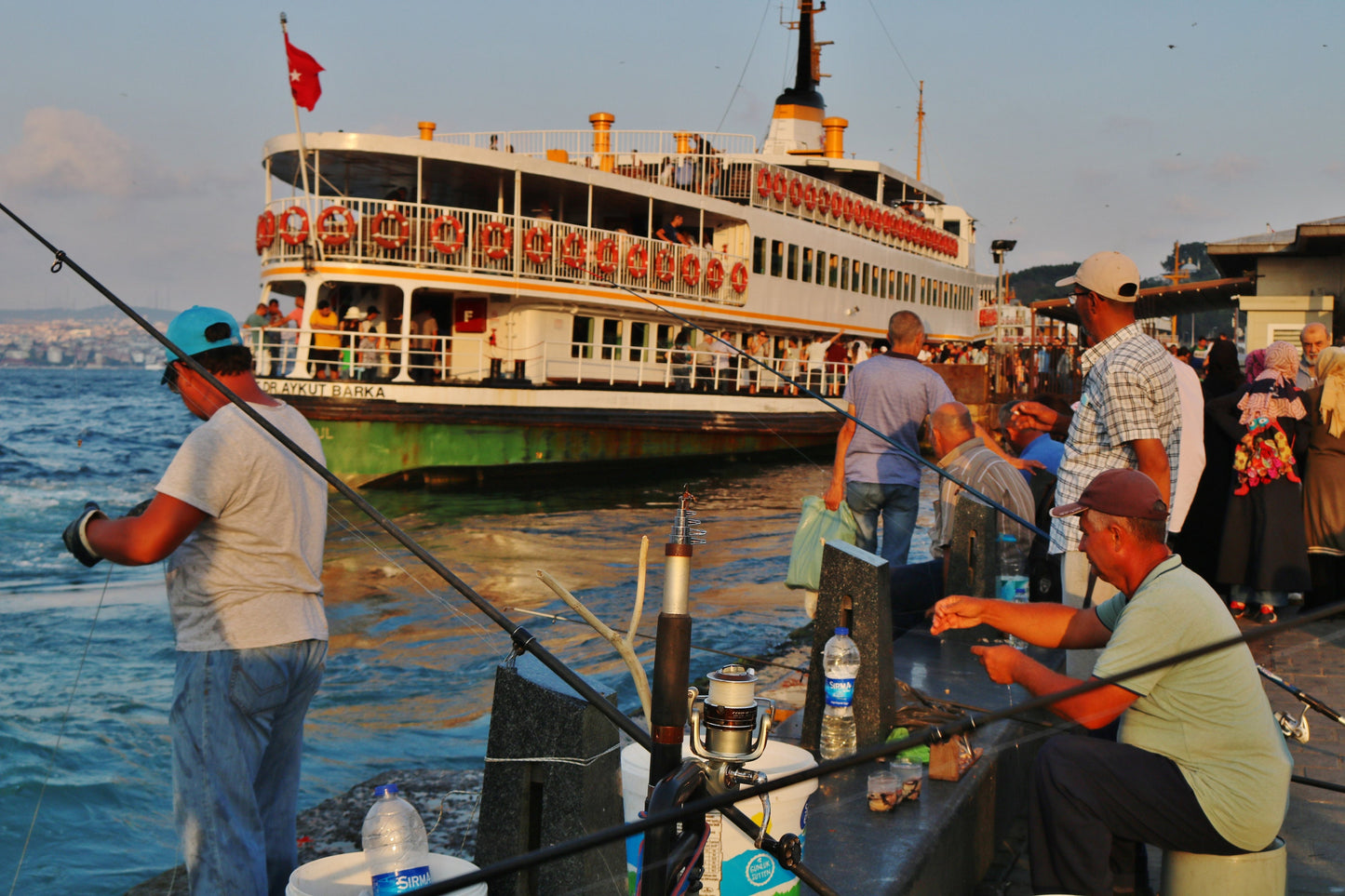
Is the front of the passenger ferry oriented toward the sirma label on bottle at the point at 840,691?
no

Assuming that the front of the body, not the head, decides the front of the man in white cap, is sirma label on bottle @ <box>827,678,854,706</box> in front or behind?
in front

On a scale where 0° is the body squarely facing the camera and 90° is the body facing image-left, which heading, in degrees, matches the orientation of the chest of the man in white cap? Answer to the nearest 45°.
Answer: approximately 90°

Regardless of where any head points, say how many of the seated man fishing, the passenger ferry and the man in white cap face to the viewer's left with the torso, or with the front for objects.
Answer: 2

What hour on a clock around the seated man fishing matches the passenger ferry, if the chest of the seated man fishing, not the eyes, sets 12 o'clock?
The passenger ferry is roughly at 2 o'clock from the seated man fishing.

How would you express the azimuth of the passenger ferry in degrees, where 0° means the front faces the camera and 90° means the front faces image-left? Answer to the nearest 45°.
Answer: approximately 225°

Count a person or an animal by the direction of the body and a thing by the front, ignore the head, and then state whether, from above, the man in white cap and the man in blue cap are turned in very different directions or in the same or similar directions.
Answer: same or similar directions

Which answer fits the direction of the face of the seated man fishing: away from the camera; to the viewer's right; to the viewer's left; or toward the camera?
to the viewer's left

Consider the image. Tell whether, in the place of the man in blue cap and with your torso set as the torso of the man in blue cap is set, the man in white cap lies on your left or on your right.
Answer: on your right

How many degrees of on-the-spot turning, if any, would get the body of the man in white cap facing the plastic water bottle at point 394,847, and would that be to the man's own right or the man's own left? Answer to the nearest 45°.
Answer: approximately 45° to the man's own left

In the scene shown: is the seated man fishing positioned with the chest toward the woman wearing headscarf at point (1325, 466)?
no

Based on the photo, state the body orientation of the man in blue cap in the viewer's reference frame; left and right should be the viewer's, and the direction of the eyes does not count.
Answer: facing away from the viewer and to the left of the viewer

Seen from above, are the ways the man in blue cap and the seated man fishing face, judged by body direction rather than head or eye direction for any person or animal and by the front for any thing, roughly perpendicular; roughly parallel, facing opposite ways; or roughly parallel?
roughly parallel

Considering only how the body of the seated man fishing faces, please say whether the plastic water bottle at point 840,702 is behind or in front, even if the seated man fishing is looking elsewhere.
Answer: in front

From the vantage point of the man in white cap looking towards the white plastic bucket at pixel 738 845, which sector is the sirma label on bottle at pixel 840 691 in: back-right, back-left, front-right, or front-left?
front-right

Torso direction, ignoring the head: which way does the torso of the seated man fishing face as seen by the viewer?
to the viewer's left

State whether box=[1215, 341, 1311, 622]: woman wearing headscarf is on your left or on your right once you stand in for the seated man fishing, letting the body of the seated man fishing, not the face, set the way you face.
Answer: on your right

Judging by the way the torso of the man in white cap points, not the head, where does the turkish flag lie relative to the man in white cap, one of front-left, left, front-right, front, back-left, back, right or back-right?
front-right

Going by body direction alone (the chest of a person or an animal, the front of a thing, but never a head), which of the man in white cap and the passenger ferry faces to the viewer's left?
the man in white cap

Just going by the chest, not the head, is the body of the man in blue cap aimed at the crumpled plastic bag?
no
